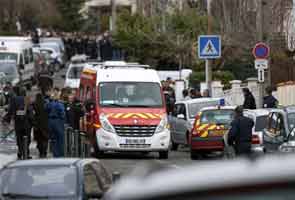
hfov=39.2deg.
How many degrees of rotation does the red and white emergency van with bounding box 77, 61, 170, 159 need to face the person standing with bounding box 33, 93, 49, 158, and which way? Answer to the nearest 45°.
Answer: approximately 45° to its right

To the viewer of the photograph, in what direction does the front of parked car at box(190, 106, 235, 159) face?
facing away from the viewer

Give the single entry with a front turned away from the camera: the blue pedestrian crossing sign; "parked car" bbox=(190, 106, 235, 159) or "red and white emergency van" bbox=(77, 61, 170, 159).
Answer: the parked car

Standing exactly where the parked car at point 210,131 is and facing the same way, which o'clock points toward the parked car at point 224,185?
the parked car at point 224,185 is roughly at 6 o'clock from the parked car at point 210,131.

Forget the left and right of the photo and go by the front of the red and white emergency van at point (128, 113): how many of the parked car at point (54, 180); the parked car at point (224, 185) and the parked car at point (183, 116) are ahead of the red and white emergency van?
2

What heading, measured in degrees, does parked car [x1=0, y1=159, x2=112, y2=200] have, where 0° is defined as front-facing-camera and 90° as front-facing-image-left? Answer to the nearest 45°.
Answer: approximately 225°

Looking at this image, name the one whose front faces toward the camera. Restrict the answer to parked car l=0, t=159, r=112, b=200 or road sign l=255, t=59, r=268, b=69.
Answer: the road sign

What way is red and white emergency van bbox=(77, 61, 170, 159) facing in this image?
toward the camera

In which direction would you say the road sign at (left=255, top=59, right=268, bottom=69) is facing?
toward the camera

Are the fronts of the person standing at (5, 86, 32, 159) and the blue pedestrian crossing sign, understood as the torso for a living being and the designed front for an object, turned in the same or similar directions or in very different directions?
very different directions

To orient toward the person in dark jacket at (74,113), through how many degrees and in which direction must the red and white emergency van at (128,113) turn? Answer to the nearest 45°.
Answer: approximately 90° to its right

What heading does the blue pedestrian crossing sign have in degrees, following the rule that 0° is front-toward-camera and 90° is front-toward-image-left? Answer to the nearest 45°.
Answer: approximately 0°
